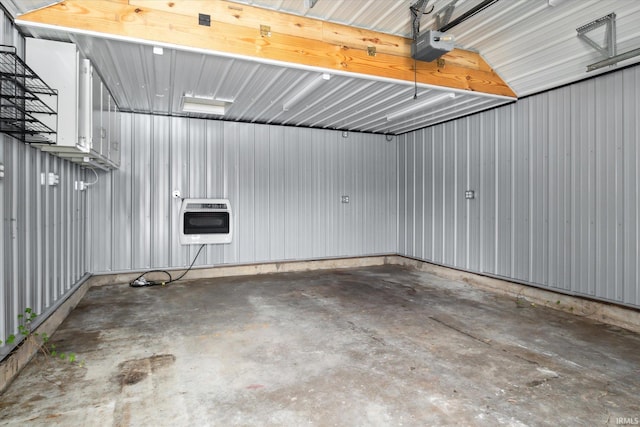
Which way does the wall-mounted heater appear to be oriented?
toward the camera

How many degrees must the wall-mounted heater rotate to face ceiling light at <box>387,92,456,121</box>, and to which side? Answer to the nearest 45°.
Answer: approximately 45° to its left

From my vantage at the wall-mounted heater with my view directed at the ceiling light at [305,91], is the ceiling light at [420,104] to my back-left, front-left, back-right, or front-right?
front-left

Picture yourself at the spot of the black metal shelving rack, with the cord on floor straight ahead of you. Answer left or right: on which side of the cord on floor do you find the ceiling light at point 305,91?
right

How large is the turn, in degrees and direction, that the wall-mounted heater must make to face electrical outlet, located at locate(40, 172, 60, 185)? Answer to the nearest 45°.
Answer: approximately 45° to its right

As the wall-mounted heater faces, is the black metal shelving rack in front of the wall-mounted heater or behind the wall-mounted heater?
in front

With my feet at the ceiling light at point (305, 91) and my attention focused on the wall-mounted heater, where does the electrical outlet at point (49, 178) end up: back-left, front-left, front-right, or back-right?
front-left

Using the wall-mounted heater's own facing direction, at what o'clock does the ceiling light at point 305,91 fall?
The ceiling light is roughly at 11 o'clock from the wall-mounted heater.
